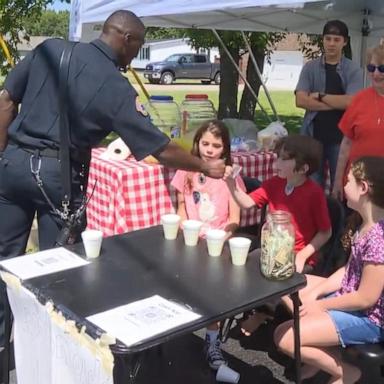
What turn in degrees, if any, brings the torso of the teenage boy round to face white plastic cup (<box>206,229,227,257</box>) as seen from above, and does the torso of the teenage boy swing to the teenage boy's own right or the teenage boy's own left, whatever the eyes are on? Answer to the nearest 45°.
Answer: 0° — they already face it

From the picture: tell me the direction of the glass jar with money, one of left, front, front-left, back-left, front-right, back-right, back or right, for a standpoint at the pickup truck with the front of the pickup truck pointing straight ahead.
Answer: front-left

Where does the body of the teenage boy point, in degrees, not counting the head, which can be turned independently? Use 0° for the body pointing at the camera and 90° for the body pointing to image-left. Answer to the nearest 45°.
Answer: approximately 0°

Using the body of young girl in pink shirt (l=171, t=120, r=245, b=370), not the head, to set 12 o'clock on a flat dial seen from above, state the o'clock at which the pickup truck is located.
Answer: The pickup truck is roughly at 6 o'clock from the young girl in pink shirt.

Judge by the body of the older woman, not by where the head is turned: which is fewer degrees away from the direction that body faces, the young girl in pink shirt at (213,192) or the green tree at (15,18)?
the young girl in pink shirt

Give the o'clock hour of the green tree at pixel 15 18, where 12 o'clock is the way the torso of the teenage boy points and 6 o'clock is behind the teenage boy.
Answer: The green tree is roughly at 4 o'clock from the teenage boy.

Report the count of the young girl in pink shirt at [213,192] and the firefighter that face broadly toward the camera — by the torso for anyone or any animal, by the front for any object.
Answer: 1

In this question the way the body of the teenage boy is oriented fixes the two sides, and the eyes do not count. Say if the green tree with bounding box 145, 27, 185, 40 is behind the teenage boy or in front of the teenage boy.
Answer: behind

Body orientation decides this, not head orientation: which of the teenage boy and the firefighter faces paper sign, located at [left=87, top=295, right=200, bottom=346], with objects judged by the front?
the teenage boy

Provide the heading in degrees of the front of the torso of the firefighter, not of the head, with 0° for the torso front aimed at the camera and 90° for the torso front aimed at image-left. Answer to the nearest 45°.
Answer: approximately 225°

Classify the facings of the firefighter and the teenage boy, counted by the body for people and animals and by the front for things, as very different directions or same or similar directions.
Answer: very different directions
